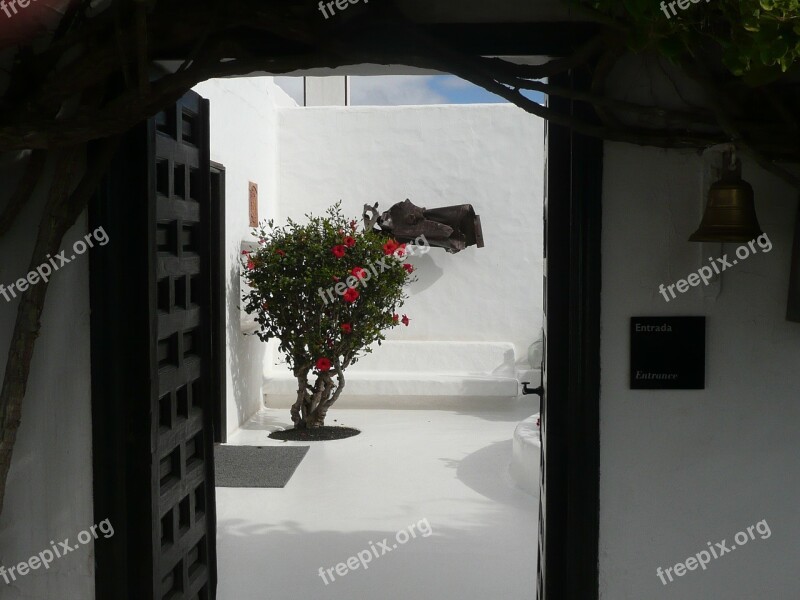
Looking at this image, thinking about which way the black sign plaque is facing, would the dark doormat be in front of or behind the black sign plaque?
behind

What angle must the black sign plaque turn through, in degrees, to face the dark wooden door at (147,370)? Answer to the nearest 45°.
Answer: approximately 90° to its right

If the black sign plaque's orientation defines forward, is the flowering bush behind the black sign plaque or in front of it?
behind

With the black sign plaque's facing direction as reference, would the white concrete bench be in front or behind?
behind

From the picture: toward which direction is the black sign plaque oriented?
toward the camera

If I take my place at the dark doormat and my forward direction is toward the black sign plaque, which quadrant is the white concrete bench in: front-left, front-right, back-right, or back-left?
back-left

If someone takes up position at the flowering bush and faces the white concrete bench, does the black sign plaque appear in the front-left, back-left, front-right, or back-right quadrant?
back-right

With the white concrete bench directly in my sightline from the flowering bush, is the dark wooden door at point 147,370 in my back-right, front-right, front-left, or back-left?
back-right
